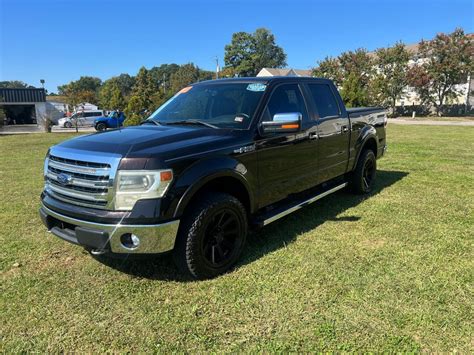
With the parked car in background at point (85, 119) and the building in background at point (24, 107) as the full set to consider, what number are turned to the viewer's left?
1

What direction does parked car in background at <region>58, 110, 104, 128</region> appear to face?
to the viewer's left

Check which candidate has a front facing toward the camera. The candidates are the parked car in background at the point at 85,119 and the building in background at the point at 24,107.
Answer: the building in background

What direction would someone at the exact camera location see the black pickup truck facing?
facing the viewer and to the left of the viewer

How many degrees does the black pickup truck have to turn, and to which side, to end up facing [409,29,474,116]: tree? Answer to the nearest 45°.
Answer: approximately 180°

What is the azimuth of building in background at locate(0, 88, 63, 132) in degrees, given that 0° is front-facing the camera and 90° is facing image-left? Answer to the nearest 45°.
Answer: approximately 0°

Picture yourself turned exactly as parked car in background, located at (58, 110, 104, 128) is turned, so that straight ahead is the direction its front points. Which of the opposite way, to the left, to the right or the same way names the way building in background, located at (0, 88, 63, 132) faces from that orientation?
to the left

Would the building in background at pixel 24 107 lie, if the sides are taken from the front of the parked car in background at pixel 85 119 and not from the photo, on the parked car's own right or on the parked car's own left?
on the parked car's own right

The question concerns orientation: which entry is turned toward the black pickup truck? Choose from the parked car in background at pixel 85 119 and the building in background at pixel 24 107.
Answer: the building in background

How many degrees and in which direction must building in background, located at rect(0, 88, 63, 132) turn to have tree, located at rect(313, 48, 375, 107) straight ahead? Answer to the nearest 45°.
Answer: approximately 45° to its left

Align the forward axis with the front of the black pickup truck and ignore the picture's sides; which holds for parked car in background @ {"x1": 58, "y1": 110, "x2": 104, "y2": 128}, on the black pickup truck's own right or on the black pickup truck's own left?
on the black pickup truck's own right
